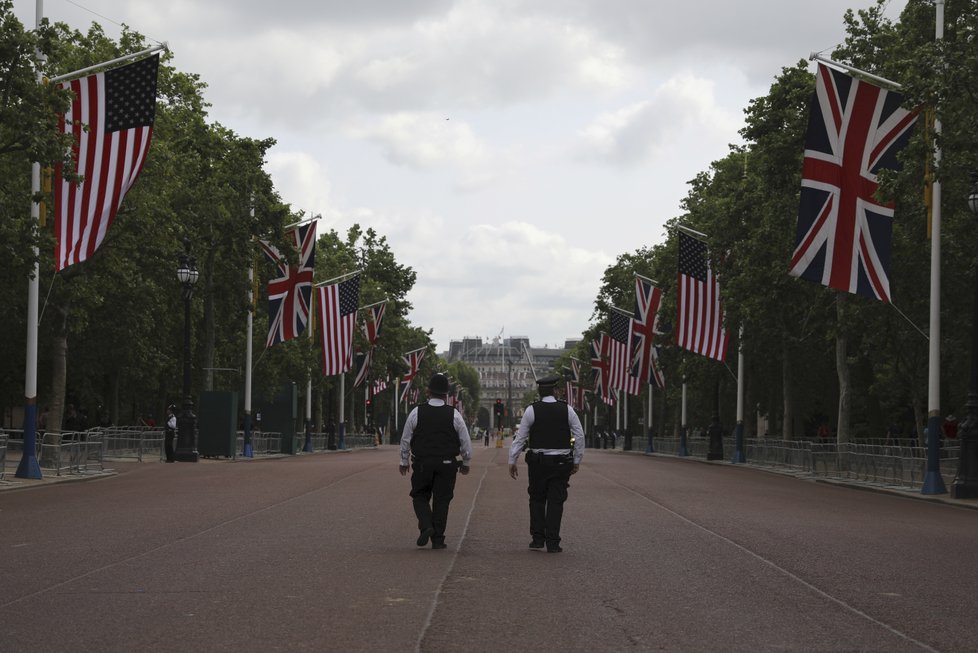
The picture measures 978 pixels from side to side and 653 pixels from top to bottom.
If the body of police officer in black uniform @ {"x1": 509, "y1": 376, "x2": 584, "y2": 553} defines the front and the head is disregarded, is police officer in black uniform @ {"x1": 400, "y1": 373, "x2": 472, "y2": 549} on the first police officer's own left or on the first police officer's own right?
on the first police officer's own left

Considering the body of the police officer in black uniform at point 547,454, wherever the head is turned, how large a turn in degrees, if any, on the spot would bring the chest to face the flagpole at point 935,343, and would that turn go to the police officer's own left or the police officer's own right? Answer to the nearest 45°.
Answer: approximately 45° to the police officer's own right

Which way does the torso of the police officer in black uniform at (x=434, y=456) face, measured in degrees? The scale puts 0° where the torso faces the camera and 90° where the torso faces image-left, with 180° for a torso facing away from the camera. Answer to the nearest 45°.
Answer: approximately 180°

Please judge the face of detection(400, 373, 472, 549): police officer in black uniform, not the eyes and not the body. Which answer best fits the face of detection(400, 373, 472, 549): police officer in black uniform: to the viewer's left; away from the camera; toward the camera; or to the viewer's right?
away from the camera

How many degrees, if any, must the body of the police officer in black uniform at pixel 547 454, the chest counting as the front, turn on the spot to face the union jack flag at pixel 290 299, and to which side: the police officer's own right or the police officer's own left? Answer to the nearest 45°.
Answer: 0° — they already face it

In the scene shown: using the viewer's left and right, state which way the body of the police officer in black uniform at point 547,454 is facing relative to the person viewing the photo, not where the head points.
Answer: facing away from the viewer

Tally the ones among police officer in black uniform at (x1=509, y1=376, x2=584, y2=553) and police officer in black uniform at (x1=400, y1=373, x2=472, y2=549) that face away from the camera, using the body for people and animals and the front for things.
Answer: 2

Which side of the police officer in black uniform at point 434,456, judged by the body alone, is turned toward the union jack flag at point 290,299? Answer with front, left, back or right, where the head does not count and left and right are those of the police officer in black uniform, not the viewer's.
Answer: front

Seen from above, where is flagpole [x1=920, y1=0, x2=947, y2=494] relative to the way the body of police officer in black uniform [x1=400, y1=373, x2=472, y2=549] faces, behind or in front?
in front

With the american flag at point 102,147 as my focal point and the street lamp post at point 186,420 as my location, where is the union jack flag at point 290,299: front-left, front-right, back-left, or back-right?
back-left

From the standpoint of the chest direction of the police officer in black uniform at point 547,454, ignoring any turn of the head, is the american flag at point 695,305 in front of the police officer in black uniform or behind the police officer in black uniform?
in front

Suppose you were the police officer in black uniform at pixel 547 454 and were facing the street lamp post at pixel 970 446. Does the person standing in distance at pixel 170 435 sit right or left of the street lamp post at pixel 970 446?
left

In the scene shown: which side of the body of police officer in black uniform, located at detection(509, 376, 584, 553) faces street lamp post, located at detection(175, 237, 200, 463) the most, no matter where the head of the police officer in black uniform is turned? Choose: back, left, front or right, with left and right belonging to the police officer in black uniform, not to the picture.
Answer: front

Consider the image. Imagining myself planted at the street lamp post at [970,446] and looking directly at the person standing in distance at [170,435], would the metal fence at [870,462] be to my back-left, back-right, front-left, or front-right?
front-right

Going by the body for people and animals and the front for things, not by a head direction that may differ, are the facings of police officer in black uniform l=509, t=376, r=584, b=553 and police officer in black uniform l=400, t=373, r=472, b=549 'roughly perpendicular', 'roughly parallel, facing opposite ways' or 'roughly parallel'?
roughly parallel

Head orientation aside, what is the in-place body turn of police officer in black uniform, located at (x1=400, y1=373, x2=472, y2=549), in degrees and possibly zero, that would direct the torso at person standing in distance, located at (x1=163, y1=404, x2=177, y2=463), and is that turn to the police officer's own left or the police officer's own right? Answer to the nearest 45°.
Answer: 0° — they already face them
